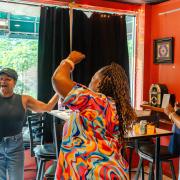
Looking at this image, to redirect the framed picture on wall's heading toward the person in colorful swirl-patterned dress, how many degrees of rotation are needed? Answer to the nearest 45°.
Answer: approximately 45° to its left

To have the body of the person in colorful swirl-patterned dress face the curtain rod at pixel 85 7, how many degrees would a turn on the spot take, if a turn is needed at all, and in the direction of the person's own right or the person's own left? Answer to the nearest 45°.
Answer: approximately 45° to the person's own right

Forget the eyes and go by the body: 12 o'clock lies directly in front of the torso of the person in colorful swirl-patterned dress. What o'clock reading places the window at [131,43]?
The window is roughly at 2 o'clock from the person in colorful swirl-patterned dress.

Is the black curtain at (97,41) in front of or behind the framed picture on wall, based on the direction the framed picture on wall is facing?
in front

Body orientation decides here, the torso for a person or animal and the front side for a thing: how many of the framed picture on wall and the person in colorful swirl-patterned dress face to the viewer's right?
0

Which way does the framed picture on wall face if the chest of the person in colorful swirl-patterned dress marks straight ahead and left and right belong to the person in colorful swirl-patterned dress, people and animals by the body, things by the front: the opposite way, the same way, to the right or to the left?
to the left

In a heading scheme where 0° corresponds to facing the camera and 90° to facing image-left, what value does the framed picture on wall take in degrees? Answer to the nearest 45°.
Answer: approximately 45°

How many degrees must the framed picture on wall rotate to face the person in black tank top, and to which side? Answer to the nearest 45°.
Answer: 0° — it already faces them

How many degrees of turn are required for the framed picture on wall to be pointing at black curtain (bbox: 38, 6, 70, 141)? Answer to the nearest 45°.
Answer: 0° — it already faces it

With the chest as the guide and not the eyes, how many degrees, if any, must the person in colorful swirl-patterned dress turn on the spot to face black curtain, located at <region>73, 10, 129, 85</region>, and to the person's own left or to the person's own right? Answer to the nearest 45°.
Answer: approximately 45° to the person's own right

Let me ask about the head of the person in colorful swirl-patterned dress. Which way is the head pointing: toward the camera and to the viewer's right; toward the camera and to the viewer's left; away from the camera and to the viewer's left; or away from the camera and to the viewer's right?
away from the camera and to the viewer's left

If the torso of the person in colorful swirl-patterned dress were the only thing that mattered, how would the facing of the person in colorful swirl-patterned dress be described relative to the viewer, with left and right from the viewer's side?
facing away from the viewer and to the left of the viewer

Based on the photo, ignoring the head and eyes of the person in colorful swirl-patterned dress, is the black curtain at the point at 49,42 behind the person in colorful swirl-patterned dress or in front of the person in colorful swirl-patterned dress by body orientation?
in front
